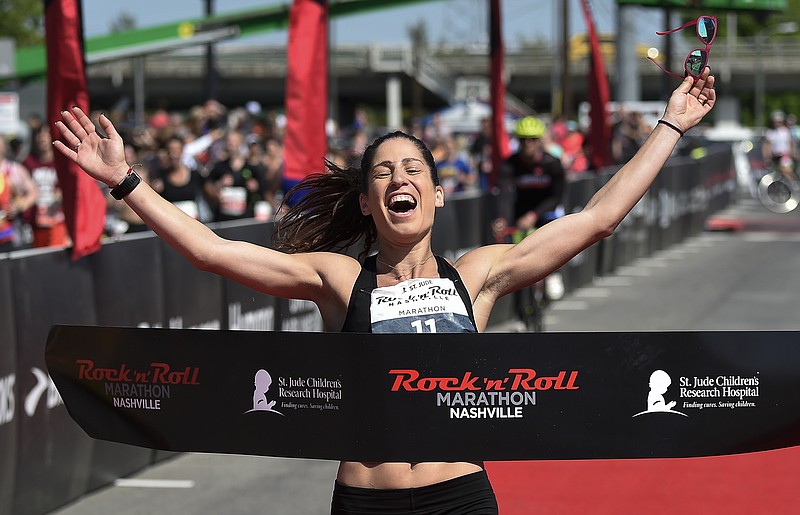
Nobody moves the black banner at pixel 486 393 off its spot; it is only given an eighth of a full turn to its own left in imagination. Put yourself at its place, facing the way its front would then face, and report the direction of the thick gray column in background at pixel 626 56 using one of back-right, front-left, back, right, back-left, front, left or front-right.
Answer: back-left

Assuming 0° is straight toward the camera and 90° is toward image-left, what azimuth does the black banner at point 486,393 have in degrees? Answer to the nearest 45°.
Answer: approximately 0°

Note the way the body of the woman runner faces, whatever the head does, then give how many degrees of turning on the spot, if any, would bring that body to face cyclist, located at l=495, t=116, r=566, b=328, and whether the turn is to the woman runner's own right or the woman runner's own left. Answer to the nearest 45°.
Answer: approximately 180°

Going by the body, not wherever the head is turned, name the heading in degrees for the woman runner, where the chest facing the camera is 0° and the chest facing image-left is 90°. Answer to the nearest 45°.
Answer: approximately 0°

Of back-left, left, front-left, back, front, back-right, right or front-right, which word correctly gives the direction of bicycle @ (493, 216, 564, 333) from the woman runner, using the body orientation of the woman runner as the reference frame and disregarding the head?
back

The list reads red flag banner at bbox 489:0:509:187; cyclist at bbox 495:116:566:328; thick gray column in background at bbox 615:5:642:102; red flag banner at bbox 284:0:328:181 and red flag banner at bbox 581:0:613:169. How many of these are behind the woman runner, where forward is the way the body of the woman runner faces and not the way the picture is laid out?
5

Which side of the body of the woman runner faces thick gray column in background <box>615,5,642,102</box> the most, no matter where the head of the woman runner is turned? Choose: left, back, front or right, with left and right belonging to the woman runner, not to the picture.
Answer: back

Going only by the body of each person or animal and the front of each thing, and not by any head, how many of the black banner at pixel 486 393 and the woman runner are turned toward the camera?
2

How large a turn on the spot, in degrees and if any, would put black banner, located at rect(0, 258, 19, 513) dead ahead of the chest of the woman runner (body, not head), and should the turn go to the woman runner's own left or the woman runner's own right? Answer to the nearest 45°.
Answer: approximately 135° to the woman runner's own right

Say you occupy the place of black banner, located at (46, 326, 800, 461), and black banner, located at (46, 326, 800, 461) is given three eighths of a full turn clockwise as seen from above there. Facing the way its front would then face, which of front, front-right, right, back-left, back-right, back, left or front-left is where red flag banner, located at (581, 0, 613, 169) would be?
front-right

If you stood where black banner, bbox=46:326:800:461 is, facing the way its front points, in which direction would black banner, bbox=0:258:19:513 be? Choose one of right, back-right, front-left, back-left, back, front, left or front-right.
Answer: back-right
